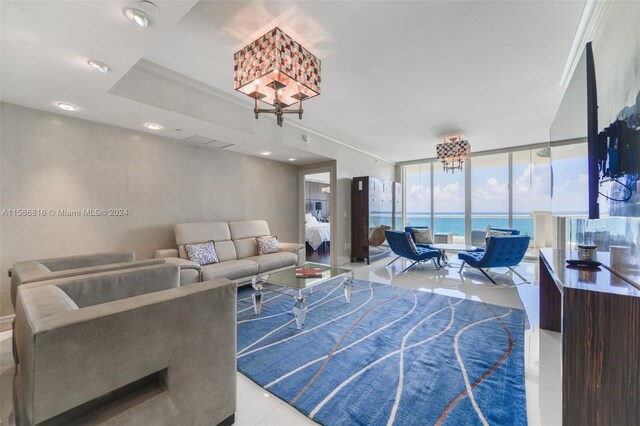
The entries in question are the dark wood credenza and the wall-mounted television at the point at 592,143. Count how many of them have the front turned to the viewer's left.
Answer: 2

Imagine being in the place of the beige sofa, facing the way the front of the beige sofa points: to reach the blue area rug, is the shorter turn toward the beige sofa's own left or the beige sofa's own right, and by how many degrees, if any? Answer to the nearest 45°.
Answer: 0° — it already faces it

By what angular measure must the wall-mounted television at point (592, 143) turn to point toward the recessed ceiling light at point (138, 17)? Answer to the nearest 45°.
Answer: approximately 45° to its left

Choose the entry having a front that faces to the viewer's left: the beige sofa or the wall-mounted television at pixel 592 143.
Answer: the wall-mounted television

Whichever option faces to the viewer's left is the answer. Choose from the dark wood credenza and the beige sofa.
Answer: the dark wood credenza

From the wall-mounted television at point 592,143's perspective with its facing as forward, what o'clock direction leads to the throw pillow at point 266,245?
The throw pillow is roughly at 12 o'clock from the wall-mounted television.

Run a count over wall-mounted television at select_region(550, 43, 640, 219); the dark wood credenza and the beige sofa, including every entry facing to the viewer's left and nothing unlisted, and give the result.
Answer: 2

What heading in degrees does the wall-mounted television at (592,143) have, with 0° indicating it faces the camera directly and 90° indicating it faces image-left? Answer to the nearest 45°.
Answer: approximately 90°

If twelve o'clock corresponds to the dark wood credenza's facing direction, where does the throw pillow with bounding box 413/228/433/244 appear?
The throw pillow is roughly at 2 o'clock from the dark wood credenza.

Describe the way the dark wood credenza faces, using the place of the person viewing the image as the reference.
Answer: facing to the left of the viewer

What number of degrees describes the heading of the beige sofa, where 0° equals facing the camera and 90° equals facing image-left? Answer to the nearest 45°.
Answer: approximately 315°

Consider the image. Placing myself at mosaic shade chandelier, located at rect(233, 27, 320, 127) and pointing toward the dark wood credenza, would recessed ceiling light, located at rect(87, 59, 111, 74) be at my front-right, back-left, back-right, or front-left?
back-right
